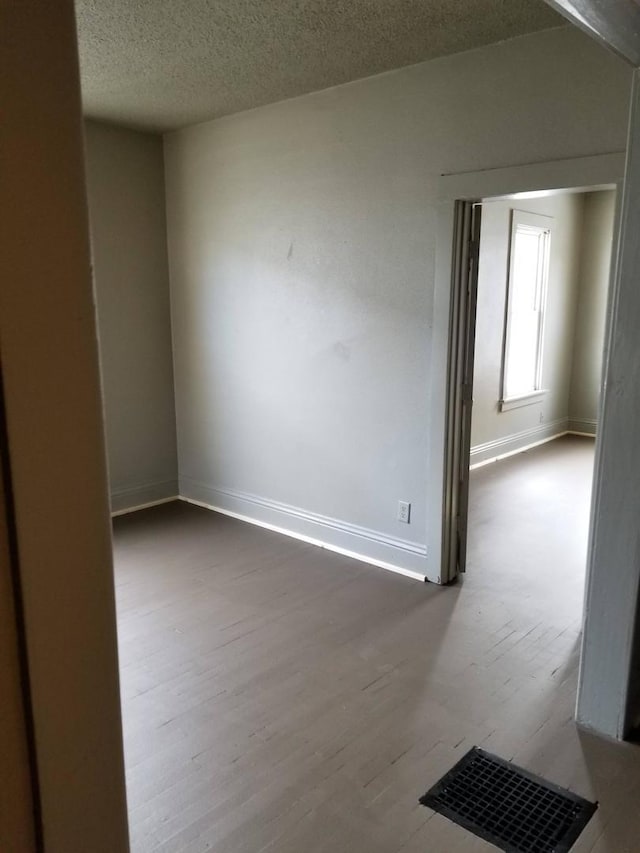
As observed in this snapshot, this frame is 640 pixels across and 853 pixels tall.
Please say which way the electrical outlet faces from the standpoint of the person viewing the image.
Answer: facing the viewer and to the left of the viewer

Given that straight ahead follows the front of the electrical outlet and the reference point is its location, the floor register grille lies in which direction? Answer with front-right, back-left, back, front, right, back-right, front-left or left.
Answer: front-left
